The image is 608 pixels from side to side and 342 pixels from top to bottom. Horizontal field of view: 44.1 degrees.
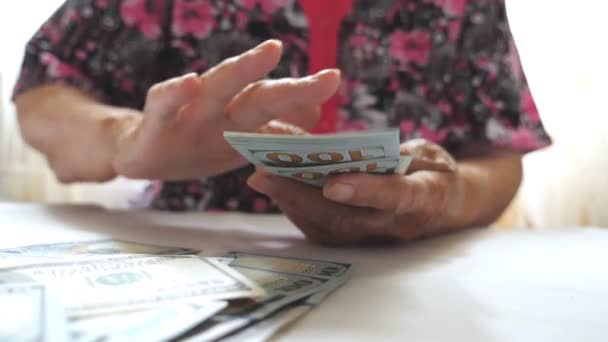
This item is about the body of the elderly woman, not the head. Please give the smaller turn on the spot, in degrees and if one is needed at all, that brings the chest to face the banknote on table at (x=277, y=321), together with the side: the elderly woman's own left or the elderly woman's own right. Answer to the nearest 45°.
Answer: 0° — they already face it

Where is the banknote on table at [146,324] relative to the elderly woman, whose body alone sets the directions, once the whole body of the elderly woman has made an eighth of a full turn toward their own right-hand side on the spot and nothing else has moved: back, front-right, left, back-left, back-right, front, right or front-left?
front-left

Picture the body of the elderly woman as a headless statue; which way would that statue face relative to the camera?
toward the camera

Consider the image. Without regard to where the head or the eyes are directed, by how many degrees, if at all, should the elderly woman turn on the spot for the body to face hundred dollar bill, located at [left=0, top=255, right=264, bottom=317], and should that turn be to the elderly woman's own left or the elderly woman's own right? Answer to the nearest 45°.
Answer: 0° — they already face it
